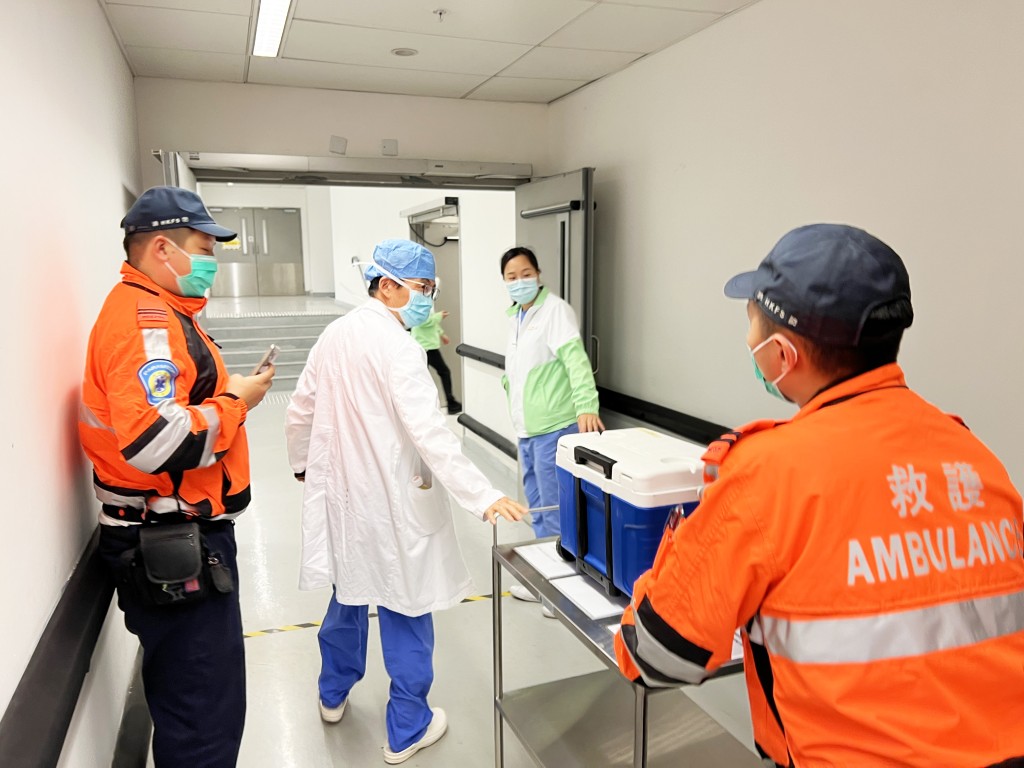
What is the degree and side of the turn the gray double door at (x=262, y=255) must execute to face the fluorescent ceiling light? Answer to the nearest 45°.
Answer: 0° — it already faces it

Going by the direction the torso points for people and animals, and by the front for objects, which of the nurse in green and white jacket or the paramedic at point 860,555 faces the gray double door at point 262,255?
the paramedic

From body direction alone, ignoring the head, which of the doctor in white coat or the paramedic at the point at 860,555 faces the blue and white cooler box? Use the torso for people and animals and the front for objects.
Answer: the paramedic

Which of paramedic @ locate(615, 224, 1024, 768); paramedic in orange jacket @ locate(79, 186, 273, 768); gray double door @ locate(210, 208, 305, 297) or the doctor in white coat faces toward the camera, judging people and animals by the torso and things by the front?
the gray double door

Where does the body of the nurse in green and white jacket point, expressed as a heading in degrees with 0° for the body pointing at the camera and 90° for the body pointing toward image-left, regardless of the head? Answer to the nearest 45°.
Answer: approximately 45°

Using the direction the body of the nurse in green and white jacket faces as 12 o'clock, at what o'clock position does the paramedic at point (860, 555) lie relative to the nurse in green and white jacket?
The paramedic is roughly at 10 o'clock from the nurse in green and white jacket.

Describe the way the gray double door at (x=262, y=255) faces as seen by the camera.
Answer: facing the viewer

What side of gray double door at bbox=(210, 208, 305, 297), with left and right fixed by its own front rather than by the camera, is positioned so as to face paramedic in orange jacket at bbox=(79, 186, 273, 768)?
front

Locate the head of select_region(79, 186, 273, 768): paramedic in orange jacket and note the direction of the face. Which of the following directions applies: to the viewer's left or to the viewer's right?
to the viewer's right

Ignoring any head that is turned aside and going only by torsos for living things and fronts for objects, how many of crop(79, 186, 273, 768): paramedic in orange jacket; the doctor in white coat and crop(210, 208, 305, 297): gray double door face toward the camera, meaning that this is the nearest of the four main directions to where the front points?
1

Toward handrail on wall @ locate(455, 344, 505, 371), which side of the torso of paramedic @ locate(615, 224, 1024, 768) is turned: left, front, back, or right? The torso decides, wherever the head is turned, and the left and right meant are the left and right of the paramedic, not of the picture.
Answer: front

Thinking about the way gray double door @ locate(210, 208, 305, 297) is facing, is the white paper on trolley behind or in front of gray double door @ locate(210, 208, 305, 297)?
in front

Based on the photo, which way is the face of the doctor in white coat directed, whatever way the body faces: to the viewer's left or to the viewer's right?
to the viewer's right

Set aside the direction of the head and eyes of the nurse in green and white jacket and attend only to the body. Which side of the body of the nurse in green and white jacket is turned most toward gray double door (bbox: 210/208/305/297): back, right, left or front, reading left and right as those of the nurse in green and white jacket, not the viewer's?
right

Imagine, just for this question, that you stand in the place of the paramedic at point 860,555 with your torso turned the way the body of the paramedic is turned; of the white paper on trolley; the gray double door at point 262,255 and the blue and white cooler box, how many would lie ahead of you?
3

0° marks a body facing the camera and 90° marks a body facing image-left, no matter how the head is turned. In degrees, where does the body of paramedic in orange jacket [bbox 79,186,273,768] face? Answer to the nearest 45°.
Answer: approximately 270°

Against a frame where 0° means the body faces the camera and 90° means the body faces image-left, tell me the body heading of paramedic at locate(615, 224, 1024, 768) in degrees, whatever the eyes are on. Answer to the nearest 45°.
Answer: approximately 135°

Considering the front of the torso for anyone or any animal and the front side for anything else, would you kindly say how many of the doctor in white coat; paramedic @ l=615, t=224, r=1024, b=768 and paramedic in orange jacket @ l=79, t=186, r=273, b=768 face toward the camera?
0
